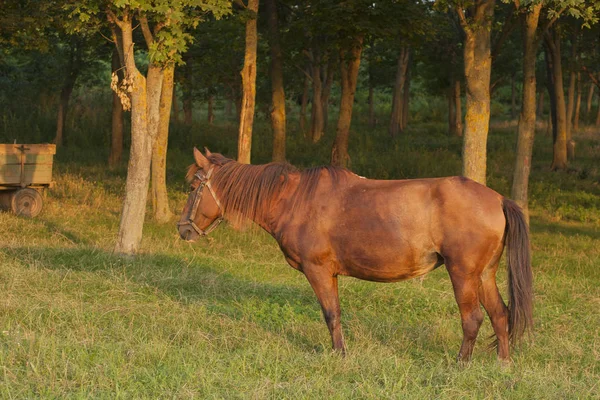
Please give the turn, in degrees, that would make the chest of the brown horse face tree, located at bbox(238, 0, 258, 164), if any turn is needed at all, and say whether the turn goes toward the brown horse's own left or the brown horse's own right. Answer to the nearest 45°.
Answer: approximately 90° to the brown horse's own right

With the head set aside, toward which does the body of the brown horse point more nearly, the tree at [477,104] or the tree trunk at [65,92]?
the tree trunk

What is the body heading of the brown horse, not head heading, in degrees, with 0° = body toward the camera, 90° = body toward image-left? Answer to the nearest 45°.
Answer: approximately 90°

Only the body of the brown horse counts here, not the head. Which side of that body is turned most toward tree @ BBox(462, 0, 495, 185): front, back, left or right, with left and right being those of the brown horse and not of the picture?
right
